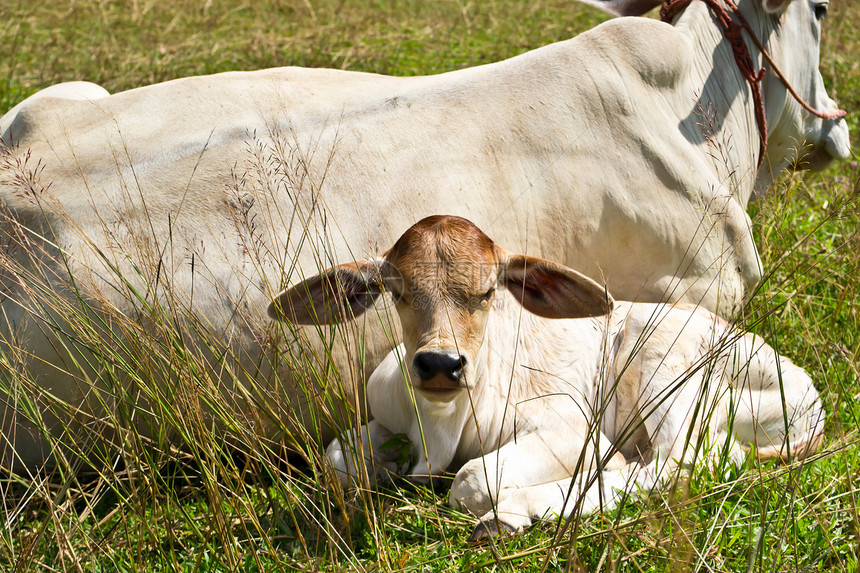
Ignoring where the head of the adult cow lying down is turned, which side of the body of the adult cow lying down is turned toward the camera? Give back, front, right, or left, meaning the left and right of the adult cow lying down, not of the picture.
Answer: right

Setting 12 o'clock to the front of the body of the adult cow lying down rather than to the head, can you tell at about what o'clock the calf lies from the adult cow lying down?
The calf is roughly at 2 o'clock from the adult cow lying down.

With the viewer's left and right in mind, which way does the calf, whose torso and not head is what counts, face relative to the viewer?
facing the viewer and to the left of the viewer

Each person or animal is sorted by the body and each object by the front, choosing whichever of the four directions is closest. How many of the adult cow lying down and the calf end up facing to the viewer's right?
1
